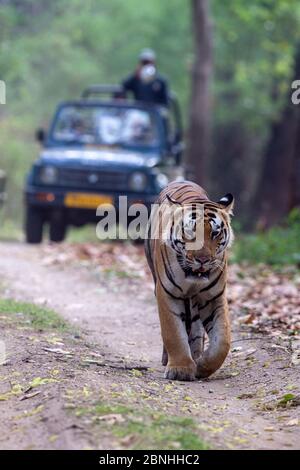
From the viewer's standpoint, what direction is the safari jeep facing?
toward the camera

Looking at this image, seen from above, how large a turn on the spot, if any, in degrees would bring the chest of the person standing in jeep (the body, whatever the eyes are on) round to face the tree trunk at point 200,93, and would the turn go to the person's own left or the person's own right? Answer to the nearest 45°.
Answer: approximately 180°

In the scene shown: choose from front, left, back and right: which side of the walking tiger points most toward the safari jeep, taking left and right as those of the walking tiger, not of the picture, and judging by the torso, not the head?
back

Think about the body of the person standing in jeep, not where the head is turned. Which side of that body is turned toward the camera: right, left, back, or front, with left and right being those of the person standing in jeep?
front

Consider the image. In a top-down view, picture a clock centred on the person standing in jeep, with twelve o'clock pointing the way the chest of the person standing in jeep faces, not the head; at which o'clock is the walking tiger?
The walking tiger is roughly at 12 o'clock from the person standing in jeep.

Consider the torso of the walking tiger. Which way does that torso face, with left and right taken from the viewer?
facing the viewer

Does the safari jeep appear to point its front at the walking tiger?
yes

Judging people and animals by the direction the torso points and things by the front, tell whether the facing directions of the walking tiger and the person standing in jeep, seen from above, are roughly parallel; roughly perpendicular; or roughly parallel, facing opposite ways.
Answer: roughly parallel

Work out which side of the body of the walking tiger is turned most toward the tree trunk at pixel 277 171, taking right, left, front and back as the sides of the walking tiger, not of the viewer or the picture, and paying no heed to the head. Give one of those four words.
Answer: back
